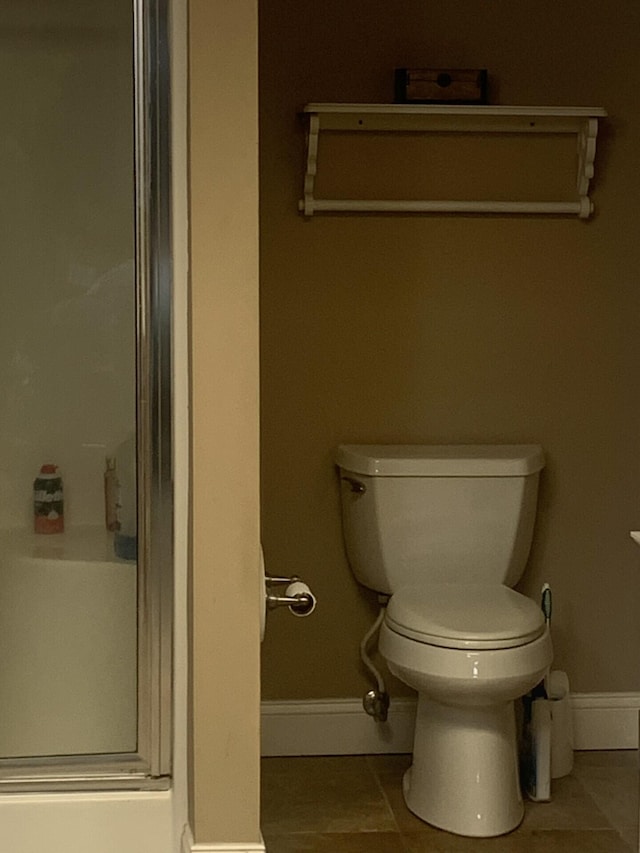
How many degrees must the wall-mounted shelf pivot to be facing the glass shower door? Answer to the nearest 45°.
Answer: approximately 45° to its right

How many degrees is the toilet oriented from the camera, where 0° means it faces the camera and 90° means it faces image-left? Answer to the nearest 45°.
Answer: approximately 0°

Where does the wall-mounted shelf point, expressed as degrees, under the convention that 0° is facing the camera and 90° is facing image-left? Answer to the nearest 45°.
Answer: approximately 0°

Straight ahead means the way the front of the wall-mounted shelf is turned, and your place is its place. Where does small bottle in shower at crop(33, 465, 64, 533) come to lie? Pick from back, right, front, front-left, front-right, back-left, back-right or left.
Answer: front-right

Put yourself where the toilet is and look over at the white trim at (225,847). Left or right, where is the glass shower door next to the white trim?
right

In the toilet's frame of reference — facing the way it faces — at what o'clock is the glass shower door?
The glass shower door is roughly at 2 o'clock from the toilet.

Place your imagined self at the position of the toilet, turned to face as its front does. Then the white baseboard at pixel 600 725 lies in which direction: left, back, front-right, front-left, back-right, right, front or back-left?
back-left

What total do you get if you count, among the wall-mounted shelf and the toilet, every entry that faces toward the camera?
2
